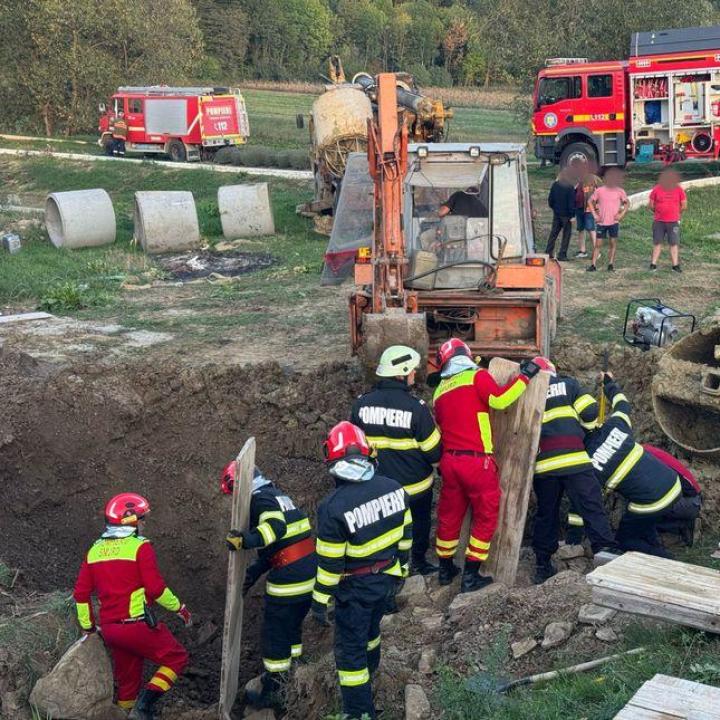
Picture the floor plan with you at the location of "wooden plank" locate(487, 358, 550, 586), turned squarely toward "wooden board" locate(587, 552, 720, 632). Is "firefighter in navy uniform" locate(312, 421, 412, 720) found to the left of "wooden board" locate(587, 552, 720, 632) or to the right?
right

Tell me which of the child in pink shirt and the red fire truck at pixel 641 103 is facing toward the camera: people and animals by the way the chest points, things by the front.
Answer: the child in pink shirt

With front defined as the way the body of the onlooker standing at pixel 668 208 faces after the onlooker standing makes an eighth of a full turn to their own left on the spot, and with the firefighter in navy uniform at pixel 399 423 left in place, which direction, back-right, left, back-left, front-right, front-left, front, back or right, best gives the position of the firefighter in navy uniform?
front-right

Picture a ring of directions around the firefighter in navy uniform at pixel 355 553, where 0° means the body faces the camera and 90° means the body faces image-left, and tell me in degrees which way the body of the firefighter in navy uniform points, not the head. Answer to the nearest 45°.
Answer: approximately 135°

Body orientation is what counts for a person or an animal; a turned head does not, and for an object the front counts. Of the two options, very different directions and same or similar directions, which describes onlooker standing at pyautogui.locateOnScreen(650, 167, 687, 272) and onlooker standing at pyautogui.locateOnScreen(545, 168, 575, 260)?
same or similar directions

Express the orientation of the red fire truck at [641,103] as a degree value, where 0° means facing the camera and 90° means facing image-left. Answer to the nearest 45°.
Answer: approximately 90°

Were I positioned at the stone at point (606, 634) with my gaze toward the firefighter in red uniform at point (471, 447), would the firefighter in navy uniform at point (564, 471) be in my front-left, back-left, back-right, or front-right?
front-right

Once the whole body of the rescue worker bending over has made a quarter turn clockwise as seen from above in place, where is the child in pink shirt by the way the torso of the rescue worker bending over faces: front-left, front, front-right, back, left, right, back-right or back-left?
front-left
